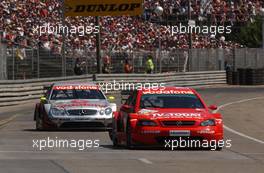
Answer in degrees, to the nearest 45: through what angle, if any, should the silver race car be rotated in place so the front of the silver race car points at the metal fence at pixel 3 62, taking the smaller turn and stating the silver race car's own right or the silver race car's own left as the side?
approximately 180°

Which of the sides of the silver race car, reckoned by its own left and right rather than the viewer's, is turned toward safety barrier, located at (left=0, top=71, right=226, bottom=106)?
back

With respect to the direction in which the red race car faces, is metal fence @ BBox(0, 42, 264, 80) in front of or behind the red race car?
behind

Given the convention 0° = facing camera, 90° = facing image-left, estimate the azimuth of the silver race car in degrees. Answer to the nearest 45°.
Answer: approximately 0°

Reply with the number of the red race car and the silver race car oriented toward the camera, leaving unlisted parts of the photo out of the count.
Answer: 2

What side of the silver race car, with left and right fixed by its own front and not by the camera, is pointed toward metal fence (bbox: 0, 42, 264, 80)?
back

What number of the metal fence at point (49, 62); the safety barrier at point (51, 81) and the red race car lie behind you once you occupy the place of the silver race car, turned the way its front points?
2

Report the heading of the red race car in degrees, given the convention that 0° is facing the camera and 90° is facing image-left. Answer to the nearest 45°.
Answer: approximately 0°
